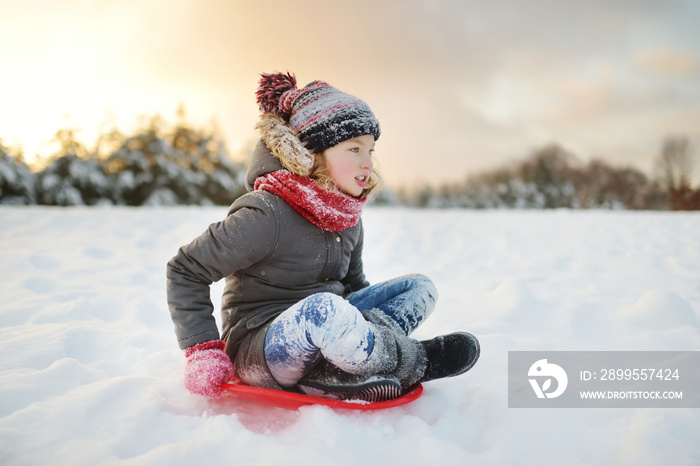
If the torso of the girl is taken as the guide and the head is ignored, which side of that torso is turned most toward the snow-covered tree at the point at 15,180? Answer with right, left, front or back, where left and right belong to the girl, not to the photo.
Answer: back

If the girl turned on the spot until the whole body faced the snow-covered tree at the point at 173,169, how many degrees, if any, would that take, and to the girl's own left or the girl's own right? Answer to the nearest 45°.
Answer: approximately 135° to the girl's own left

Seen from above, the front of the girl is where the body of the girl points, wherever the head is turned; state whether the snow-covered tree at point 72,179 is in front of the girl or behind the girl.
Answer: behind

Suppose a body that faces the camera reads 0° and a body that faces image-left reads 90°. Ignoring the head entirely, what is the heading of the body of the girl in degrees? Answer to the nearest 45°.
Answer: approximately 315°
